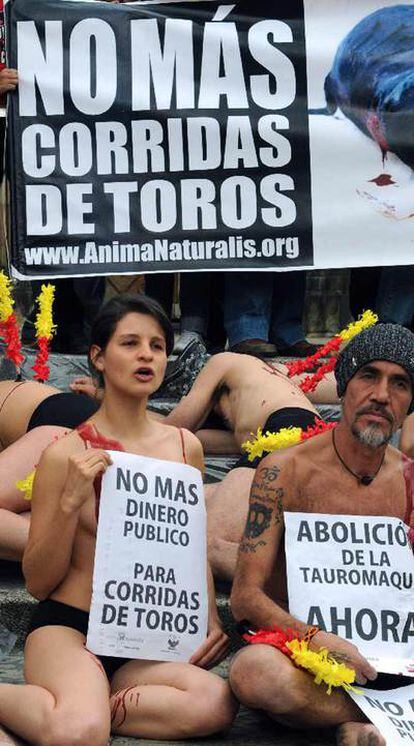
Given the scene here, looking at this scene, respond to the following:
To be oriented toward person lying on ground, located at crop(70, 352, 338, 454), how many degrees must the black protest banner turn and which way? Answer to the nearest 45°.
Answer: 0° — it already faces them

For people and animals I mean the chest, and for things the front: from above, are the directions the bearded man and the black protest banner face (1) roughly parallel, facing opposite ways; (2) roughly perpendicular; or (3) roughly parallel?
roughly parallel

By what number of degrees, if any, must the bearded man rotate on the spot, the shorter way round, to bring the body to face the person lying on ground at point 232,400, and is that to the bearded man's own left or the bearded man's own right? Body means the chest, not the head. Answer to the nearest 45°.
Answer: approximately 180°

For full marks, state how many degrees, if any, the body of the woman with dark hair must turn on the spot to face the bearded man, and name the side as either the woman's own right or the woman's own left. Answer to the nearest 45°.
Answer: approximately 45° to the woman's own left

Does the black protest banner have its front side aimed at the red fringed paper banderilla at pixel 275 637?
yes

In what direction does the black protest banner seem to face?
toward the camera

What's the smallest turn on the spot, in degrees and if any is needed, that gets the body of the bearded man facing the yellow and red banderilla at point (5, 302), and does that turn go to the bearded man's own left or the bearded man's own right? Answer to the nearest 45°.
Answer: approximately 135° to the bearded man's own right

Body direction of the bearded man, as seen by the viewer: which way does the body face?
toward the camera

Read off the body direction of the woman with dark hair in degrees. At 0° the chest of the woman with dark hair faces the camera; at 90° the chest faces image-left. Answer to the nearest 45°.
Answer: approximately 315°

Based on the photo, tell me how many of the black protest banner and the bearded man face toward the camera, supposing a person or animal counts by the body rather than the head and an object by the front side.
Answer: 2

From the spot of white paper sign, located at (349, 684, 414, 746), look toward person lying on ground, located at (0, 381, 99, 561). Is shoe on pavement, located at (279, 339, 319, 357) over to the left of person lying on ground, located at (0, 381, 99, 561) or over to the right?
right

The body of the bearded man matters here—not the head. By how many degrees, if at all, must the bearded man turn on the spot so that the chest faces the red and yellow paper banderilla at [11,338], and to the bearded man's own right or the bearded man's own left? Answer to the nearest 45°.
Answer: approximately 135° to the bearded man's own right

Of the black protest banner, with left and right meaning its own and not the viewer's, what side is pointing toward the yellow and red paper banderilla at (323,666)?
front

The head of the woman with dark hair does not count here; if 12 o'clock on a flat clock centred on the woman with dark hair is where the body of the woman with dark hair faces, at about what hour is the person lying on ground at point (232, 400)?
The person lying on ground is roughly at 8 o'clock from the woman with dark hair.

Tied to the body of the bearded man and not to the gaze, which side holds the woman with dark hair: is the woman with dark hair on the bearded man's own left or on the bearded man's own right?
on the bearded man's own right
